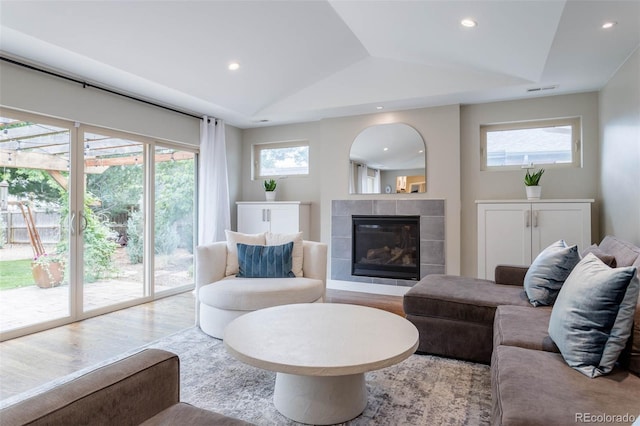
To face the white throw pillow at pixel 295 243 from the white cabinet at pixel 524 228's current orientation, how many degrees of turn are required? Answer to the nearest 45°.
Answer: approximately 45° to its right

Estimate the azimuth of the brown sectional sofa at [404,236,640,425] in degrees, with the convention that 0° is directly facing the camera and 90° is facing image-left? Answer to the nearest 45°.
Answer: approximately 90°

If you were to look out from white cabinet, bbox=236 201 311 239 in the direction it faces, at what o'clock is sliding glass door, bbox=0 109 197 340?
The sliding glass door is roughly at 2 o'clock from the white cabinet.

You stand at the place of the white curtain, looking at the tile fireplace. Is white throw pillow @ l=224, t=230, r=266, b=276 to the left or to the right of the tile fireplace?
right

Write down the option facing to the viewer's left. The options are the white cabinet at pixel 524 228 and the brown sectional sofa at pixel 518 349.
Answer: the brown sectional sofa

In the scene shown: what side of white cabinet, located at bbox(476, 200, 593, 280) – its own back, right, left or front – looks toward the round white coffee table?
front

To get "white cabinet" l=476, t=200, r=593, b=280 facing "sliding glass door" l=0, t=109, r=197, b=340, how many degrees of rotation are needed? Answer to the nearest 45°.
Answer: approximately 45° to its right

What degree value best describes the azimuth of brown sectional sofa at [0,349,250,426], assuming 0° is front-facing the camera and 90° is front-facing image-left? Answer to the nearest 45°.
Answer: approximately 225°

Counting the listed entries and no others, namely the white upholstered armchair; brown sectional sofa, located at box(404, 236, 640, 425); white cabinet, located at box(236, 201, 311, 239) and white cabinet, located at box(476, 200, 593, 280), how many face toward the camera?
3

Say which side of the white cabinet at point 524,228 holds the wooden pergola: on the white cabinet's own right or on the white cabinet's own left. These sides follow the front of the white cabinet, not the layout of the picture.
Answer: on the white cabinet's own right
